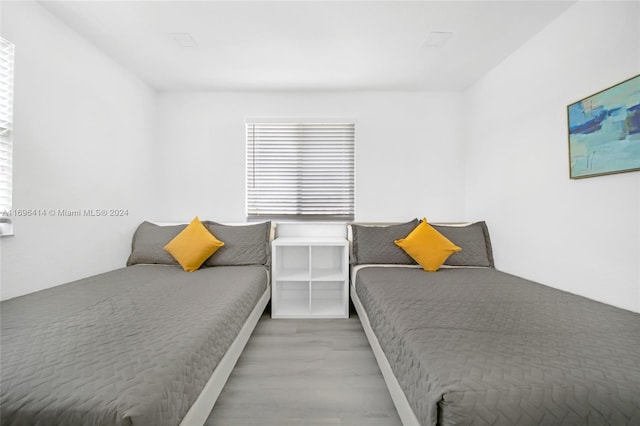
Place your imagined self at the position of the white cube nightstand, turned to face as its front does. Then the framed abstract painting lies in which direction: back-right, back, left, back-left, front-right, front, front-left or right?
front-left

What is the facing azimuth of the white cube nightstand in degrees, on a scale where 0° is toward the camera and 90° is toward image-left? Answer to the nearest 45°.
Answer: approximately 0°

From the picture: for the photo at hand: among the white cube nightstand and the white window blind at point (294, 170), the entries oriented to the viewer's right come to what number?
0

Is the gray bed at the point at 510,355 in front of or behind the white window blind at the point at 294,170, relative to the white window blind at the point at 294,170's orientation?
in front

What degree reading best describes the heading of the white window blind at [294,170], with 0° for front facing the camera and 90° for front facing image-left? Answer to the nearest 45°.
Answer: approximately 0°

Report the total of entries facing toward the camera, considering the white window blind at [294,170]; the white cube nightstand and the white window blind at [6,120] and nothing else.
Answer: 2

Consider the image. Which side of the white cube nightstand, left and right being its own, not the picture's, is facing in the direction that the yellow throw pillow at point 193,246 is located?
right

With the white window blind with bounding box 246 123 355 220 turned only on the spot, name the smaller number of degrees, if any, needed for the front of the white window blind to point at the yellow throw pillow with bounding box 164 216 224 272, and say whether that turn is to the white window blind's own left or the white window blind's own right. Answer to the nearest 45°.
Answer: approximately 45° to the white window blind's own right

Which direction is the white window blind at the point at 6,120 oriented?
to the viewer's right

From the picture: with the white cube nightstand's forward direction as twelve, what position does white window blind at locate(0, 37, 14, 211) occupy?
The white window blind is roughly at 2 o'clock from the white cube nightstand.
